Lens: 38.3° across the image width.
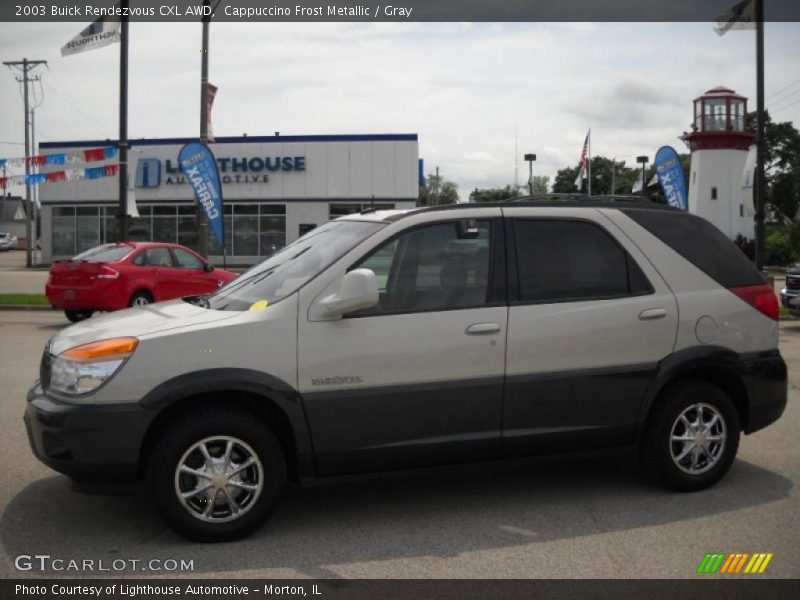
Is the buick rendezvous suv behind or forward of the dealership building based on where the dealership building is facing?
forward

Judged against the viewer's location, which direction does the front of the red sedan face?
facing away from the viewer and to the right of the viewer

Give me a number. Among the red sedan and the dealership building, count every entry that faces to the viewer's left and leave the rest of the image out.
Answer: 0

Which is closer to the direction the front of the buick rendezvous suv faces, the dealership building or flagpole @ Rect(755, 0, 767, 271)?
the dealership building

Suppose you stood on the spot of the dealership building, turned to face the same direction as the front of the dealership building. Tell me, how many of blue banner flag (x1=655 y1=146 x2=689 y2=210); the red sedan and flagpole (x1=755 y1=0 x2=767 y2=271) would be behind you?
0

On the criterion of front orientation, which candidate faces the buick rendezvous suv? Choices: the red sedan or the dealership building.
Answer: the dealership building

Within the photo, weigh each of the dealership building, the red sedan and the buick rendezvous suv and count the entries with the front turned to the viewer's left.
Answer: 1

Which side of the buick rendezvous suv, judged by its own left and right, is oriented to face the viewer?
left

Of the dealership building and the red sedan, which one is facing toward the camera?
the dealership building

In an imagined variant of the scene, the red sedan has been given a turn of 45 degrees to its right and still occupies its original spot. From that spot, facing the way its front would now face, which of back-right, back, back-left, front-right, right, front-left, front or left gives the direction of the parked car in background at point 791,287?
front

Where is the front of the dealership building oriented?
toward the camera

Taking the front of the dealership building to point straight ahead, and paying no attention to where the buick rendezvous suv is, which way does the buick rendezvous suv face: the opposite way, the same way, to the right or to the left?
to the right

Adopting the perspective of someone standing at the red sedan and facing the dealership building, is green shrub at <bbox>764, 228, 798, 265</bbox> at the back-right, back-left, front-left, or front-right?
front-right

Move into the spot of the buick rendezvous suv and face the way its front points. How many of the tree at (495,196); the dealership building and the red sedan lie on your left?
0

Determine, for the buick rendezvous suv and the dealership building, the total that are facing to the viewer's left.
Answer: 1
